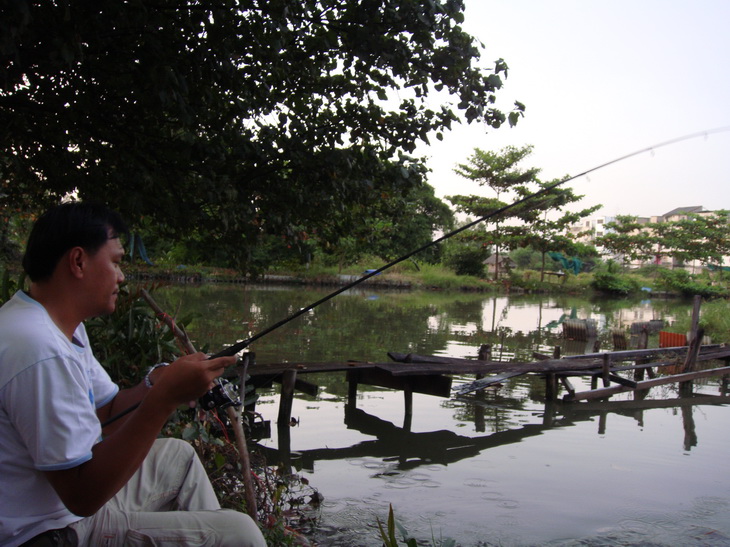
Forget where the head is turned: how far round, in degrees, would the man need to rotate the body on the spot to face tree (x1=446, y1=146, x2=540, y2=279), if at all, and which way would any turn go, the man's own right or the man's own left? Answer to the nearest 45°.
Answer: approximately 45° to the man's own left

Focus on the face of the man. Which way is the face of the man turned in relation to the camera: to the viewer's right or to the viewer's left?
to the viewer's right

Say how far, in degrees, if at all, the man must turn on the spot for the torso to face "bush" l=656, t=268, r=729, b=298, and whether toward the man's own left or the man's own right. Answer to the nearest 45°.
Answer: approximately 45° to the man's own left

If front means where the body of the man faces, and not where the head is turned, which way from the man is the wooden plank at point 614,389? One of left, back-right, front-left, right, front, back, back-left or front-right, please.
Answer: front-left

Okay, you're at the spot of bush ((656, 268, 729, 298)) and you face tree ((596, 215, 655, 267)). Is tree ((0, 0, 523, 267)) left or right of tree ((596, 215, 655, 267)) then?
left

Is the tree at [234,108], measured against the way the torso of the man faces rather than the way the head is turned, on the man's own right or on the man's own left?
on the man's own left

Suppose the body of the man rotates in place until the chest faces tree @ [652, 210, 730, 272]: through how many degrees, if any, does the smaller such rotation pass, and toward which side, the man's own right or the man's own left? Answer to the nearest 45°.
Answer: approximately 45° to the man's own left

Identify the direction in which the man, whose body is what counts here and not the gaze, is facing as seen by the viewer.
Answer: to the viewer's right
